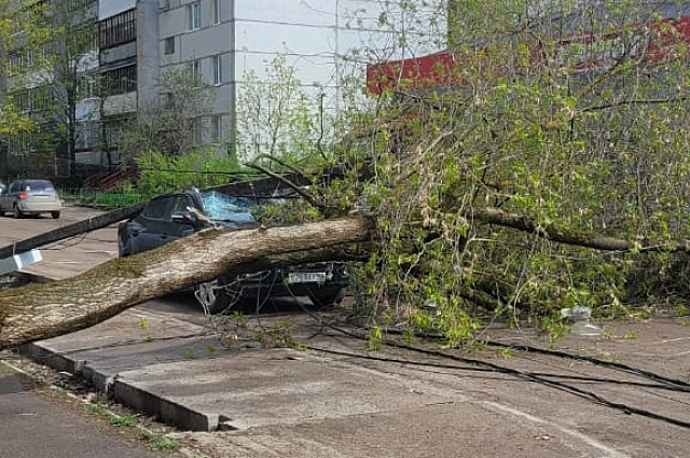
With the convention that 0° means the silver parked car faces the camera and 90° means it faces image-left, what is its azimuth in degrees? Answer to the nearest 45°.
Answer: approximately 135°

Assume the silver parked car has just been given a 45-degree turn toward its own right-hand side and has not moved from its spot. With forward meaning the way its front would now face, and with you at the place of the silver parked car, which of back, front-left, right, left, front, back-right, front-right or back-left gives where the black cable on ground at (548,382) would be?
back

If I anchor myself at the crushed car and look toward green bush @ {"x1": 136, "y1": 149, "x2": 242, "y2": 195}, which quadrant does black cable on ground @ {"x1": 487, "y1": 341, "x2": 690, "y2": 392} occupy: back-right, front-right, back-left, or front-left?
back-right

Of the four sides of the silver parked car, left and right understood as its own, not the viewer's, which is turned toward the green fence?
right
